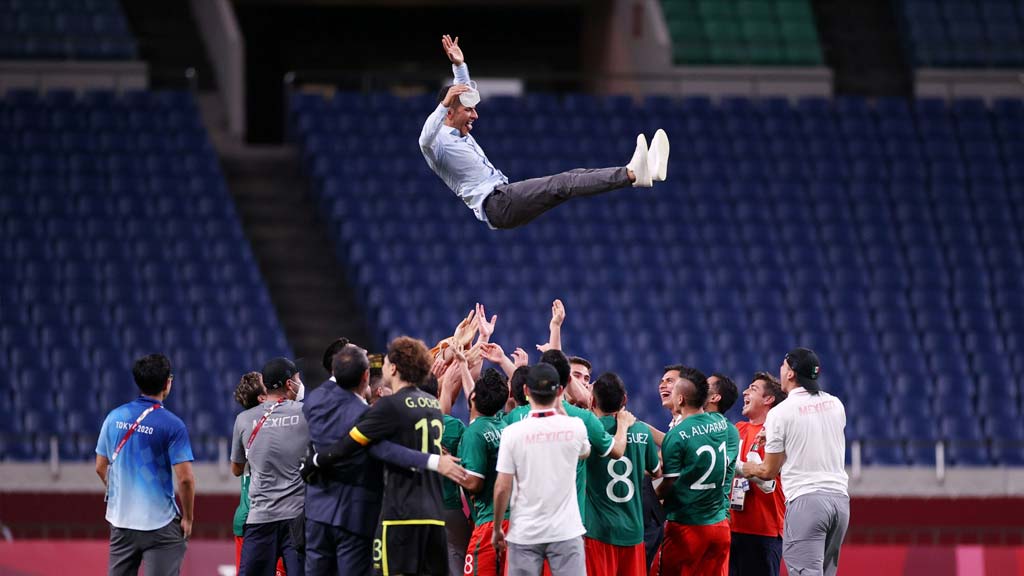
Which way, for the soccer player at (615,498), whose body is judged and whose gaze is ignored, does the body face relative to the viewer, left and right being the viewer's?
facing away from the viewer

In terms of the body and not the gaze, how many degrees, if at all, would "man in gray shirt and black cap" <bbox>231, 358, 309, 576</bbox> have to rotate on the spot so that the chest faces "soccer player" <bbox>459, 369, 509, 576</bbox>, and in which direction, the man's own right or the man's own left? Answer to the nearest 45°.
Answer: approximately 45° to the man's own right

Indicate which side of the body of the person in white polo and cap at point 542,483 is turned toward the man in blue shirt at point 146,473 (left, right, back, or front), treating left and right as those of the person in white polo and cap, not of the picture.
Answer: left

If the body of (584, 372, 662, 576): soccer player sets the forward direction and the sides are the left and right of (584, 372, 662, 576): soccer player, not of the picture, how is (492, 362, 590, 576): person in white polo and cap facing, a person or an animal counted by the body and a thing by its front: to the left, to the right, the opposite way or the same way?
the same way

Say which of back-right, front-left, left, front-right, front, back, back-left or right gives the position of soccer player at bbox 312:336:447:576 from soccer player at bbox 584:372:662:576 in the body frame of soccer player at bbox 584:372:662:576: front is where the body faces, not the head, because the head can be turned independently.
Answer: back-left

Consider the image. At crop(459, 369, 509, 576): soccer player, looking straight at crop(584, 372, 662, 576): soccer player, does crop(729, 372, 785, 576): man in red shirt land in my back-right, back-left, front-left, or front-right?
front-left

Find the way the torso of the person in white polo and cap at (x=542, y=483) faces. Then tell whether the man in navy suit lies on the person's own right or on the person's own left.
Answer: on the person's own left

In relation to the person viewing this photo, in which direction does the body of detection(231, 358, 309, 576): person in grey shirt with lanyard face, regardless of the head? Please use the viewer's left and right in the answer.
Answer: facing away from the viewer and to the right of the viewer

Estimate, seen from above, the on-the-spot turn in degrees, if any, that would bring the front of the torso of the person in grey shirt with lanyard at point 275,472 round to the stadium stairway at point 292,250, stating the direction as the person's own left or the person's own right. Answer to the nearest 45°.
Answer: approximately 45° to the person's own left

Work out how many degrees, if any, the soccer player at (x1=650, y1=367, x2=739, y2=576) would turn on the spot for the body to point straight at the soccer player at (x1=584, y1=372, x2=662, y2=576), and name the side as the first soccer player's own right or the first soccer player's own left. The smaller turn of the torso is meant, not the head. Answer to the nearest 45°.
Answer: approximately 90° to the first soccer player's own left

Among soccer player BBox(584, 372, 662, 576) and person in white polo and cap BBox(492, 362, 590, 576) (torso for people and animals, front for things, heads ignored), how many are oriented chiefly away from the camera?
2

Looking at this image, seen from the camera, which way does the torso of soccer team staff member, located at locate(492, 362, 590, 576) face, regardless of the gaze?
away from the camera

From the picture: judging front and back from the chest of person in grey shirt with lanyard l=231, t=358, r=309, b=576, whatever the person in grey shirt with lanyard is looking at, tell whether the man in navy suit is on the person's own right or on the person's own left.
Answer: on the person's own right

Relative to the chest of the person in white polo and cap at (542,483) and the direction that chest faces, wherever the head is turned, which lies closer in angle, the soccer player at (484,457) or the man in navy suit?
the soccer player

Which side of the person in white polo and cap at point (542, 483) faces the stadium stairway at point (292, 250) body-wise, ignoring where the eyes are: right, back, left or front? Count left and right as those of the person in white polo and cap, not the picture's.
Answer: front

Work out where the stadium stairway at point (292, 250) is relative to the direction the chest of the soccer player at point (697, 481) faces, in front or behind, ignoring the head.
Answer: in front

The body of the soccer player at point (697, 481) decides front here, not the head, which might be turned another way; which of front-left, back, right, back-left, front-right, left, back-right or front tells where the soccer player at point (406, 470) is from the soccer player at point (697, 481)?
left

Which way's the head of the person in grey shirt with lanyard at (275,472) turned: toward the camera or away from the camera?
away from the camera

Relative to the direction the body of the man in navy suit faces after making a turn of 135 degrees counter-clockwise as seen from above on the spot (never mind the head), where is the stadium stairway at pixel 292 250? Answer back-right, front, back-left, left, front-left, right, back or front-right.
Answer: right
